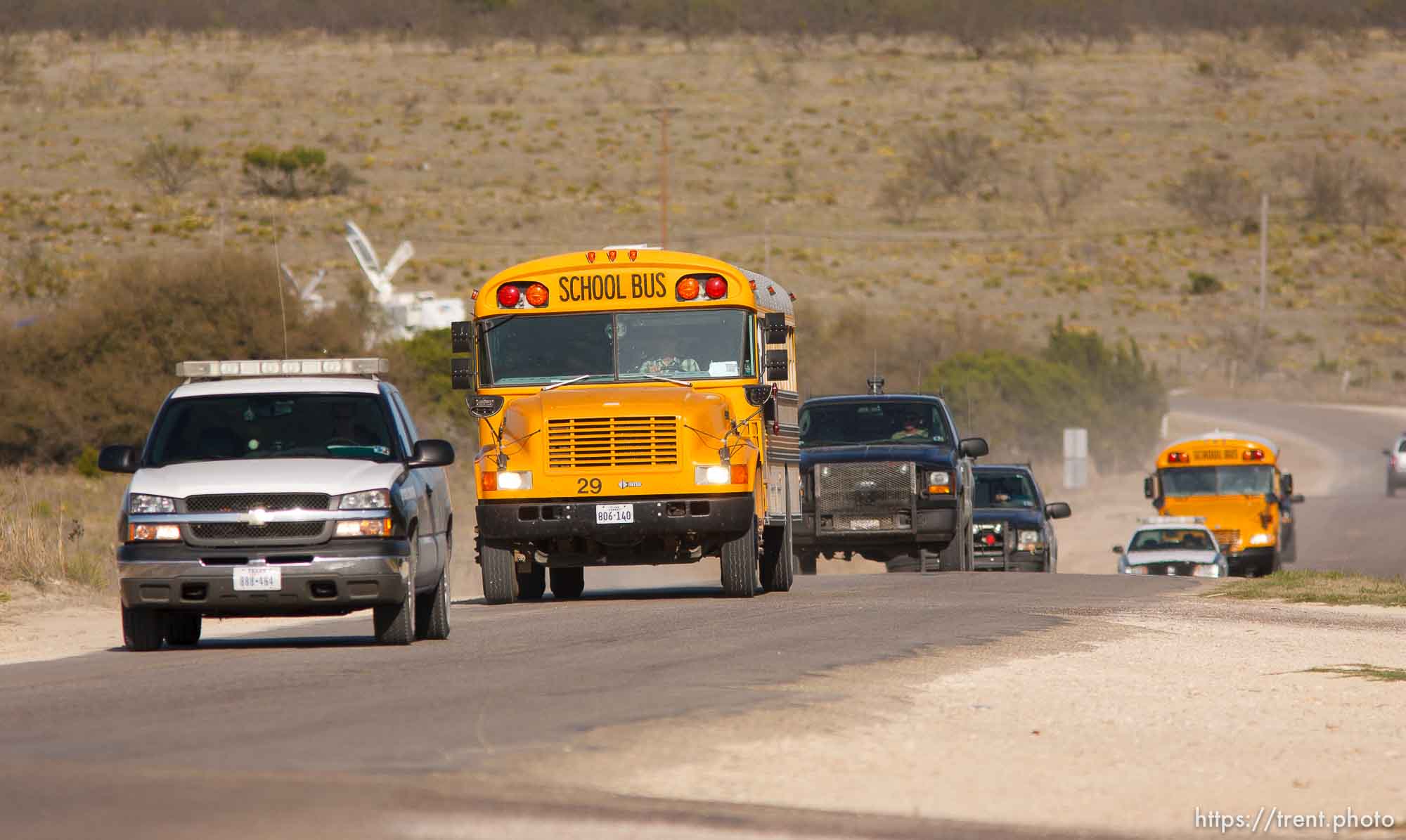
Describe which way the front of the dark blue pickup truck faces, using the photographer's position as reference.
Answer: facing the viewer

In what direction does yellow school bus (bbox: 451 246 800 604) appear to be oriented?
toward the camera

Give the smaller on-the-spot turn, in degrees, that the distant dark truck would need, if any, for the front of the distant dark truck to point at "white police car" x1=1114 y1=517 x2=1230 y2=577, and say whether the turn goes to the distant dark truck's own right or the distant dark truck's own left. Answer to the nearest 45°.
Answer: approximately 135° to the distant dark truck's own left

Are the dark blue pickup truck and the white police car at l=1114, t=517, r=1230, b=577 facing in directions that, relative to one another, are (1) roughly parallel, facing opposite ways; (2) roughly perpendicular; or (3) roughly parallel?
roughly parallel

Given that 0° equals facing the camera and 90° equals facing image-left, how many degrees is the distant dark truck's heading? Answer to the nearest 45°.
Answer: approximately 0°

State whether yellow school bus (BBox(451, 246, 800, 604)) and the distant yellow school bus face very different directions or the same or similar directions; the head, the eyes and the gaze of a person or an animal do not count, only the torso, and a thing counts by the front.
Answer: same or similar directions

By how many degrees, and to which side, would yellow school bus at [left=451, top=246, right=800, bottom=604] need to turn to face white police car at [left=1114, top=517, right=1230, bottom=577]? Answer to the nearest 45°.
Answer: approximately 135° to its left

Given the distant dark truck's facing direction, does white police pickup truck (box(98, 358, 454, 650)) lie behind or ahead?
ahead

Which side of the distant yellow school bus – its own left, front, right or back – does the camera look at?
front

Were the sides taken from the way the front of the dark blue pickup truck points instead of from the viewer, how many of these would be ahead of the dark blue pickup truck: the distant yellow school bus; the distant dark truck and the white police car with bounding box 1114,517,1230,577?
0

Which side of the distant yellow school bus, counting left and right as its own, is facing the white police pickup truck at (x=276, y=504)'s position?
front

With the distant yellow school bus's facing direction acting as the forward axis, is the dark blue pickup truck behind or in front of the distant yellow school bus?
in front

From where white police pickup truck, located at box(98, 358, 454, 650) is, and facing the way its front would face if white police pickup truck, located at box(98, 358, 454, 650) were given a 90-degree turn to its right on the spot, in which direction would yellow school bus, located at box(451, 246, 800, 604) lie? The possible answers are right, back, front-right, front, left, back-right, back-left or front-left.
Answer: back-right

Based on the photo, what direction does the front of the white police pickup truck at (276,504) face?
toward the camera
